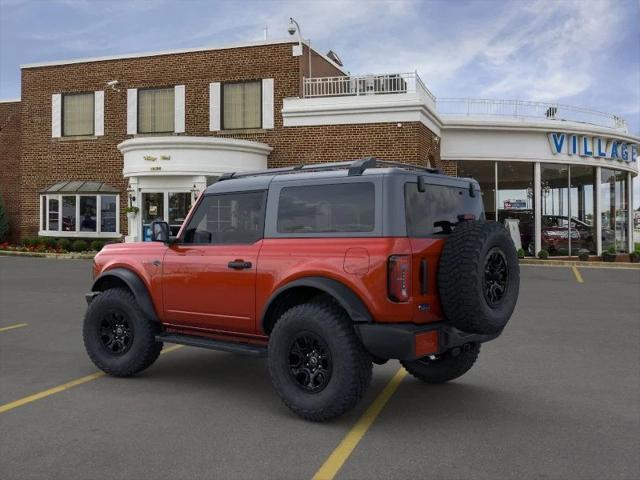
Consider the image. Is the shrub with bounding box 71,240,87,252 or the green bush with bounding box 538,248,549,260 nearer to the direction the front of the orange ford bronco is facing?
the shrub

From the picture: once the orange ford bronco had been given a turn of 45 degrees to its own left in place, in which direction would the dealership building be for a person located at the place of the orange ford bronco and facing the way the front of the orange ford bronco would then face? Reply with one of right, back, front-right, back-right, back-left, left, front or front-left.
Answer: right

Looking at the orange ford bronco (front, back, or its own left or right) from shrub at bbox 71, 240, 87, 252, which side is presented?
front

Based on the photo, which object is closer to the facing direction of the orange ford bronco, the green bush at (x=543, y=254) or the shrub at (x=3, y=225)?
the shrub

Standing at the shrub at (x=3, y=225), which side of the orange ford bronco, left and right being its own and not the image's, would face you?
front

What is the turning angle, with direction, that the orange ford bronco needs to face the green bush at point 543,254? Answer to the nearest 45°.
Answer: approximately 90° to its right

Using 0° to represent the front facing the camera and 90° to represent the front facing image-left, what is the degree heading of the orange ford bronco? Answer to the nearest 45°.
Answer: approximately 135°

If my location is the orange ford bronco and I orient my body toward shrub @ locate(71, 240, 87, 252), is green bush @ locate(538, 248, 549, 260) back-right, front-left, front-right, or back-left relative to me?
front-right
